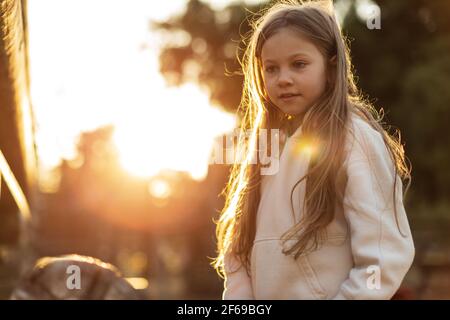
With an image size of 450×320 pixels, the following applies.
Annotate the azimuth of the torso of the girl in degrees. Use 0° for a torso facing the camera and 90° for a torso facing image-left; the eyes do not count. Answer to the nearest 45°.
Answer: approximately 45°
